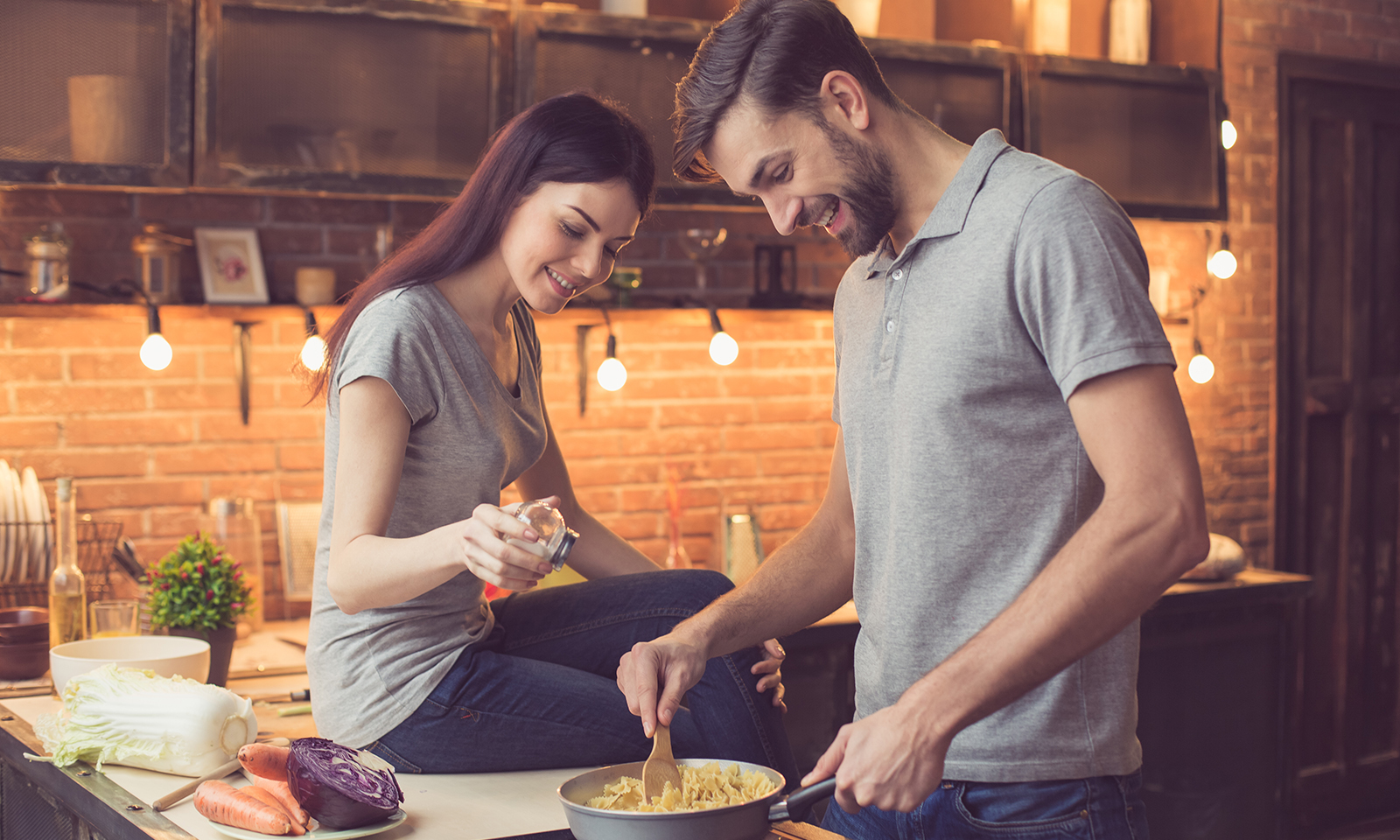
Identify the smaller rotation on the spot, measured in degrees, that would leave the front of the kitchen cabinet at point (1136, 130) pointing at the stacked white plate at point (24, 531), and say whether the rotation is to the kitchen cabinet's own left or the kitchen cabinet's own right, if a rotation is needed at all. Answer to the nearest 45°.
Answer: approximately 45° to the kitchen cabinet's own right

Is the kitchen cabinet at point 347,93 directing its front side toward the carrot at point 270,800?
yes

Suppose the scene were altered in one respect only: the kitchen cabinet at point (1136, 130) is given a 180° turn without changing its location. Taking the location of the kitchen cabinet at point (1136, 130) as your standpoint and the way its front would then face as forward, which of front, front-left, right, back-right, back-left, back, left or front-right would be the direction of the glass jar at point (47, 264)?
back-left

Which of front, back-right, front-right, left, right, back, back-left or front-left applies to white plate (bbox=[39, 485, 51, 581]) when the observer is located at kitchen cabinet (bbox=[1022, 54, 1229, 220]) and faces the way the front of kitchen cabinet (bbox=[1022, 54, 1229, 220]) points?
front-right

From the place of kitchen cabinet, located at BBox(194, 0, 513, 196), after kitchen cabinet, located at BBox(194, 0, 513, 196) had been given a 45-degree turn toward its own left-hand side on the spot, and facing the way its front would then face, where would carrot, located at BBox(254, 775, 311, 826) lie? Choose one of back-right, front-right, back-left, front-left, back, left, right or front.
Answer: front-right

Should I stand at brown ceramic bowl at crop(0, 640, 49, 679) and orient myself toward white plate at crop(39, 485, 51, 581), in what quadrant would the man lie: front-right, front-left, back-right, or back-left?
back-right

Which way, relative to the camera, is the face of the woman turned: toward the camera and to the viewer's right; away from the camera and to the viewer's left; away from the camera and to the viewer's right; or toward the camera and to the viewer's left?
toward the camera and to the viewer's right

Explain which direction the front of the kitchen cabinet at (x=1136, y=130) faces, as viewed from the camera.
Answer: facing the viewer

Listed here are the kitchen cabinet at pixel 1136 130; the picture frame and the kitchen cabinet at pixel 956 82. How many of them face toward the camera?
3

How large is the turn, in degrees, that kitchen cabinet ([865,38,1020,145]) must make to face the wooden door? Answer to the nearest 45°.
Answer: approximately 135° to its left

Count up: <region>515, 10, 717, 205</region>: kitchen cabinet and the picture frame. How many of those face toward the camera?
2

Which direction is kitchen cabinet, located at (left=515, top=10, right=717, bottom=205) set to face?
toward the camera

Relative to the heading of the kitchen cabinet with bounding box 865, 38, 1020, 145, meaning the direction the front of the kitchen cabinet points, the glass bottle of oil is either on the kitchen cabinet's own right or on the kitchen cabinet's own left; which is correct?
on the kitchen cabinet's own right

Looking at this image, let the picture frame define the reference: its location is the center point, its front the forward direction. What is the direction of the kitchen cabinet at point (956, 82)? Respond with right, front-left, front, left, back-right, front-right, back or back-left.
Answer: left

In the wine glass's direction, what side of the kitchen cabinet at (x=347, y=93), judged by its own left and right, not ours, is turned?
left

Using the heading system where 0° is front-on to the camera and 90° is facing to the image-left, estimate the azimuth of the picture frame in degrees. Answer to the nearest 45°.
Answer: approximately 0°
